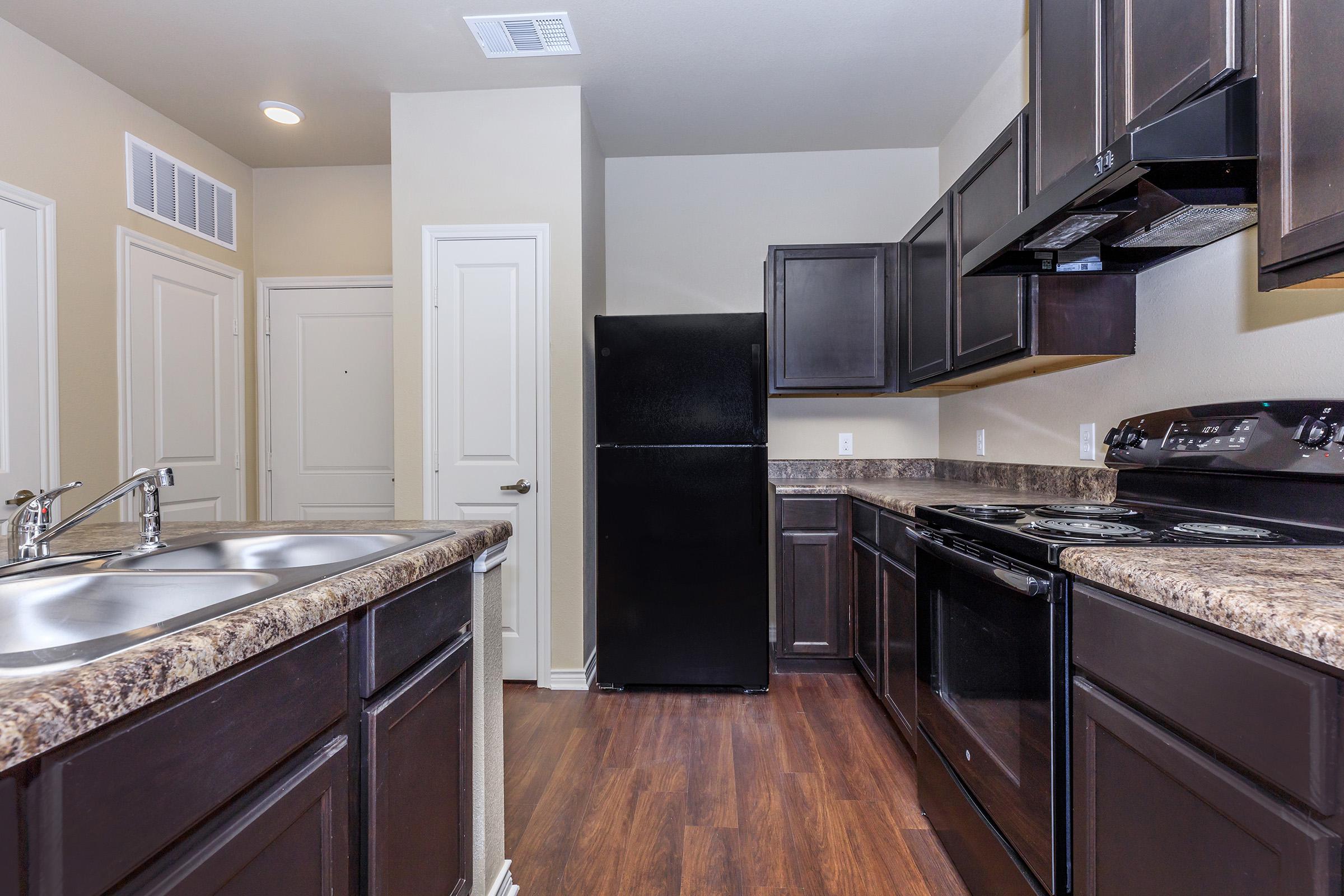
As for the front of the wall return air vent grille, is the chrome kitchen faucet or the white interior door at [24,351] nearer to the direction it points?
the chrome kitchen faucet

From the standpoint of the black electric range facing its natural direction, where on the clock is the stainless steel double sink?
The stainless steel double sink is roughly at 12 o'clock from the black electric range.

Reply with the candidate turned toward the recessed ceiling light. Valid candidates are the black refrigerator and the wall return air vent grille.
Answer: the wall return air vent grille

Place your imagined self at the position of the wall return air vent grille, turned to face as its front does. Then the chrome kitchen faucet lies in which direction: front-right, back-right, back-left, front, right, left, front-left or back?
front-right

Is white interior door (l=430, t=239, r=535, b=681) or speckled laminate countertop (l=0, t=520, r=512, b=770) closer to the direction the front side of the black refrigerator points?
the speckled laminate countertop

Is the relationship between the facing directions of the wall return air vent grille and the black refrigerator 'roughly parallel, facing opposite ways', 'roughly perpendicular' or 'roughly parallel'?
roughly perpendicular

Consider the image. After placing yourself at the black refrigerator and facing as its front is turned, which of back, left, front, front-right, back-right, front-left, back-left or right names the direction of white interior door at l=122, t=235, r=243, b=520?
right

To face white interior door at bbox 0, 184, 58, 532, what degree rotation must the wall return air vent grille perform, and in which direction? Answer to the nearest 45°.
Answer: approximately 90° to its right

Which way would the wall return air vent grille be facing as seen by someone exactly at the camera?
facing the viewer and to the right of the viewer

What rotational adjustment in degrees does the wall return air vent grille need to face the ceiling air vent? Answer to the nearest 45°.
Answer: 0° — it already faces it

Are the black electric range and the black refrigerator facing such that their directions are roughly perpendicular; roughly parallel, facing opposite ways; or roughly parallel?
roughly perpendicular

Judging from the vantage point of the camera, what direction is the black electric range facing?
facing the viewer and to the left of the viewer

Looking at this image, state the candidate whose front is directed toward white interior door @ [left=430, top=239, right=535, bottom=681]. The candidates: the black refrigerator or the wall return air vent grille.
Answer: the wall return air vent grille

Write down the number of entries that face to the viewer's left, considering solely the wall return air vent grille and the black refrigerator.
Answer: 0

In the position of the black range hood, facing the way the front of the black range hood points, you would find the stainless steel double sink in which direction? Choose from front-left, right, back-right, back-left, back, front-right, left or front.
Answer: front

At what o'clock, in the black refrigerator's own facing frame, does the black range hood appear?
The black range hood is roughly at 11 o'clock from the black refrigerator.

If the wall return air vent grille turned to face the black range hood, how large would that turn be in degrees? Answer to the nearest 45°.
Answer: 0° — it already faces it

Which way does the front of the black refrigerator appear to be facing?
toward the camera

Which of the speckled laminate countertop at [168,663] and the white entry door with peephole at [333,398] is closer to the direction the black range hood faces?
the speckled laminate countertop
